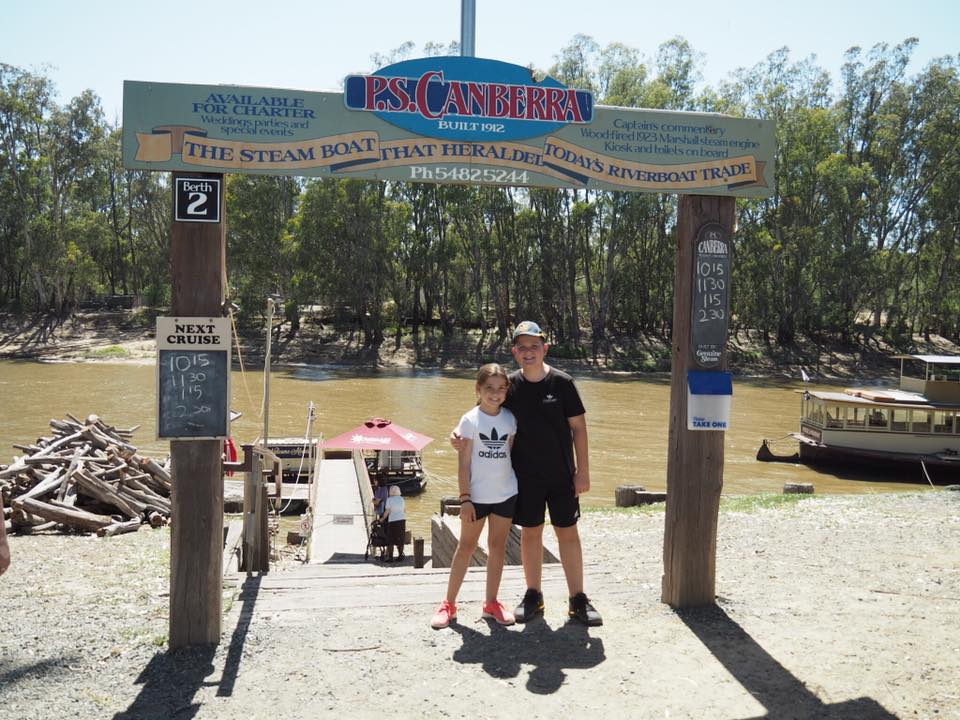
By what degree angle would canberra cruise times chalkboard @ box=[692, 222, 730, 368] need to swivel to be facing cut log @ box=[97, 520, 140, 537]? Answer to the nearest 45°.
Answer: approximately 135° to its right

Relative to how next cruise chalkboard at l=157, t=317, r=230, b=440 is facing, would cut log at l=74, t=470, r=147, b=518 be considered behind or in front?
behind

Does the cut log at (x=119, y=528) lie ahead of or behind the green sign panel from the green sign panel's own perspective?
behind

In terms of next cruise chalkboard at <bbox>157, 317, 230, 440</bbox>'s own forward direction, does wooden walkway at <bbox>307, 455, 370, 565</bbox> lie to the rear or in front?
to the rear

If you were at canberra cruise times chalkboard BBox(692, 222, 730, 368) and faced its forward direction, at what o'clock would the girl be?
The girl is roughly at 2 o'clock from the canberra cruise times chalkboard.

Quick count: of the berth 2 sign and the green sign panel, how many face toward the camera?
2

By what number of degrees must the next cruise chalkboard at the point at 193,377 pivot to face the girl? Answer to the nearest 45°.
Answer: approximately 90° to its left

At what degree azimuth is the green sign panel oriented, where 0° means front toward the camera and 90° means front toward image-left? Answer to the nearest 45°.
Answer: approximately 0°

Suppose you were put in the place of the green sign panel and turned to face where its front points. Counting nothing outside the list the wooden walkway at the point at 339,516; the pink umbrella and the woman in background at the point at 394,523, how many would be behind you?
3
